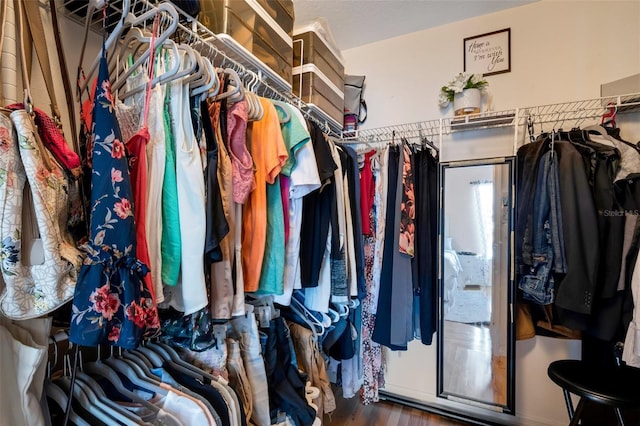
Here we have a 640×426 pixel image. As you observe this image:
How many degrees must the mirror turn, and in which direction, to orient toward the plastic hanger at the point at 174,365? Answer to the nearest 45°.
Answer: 0° — it already faces it

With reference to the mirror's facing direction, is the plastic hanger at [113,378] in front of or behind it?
in front

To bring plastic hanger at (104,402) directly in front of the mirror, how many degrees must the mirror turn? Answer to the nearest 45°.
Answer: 0° — it already faces it

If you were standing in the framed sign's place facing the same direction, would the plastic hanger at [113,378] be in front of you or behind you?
in front

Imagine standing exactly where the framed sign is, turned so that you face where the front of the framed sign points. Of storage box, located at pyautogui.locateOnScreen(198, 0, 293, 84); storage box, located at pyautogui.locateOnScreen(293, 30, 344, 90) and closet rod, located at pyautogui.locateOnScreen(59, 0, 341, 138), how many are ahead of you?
3

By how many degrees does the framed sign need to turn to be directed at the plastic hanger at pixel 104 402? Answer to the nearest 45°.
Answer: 0° — it already faces it

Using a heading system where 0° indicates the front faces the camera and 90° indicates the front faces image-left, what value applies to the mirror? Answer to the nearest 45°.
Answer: approximately 45°

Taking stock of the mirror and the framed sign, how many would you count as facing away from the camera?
0

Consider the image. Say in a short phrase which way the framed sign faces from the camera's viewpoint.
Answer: facing the viewer and to the left of the viewer
